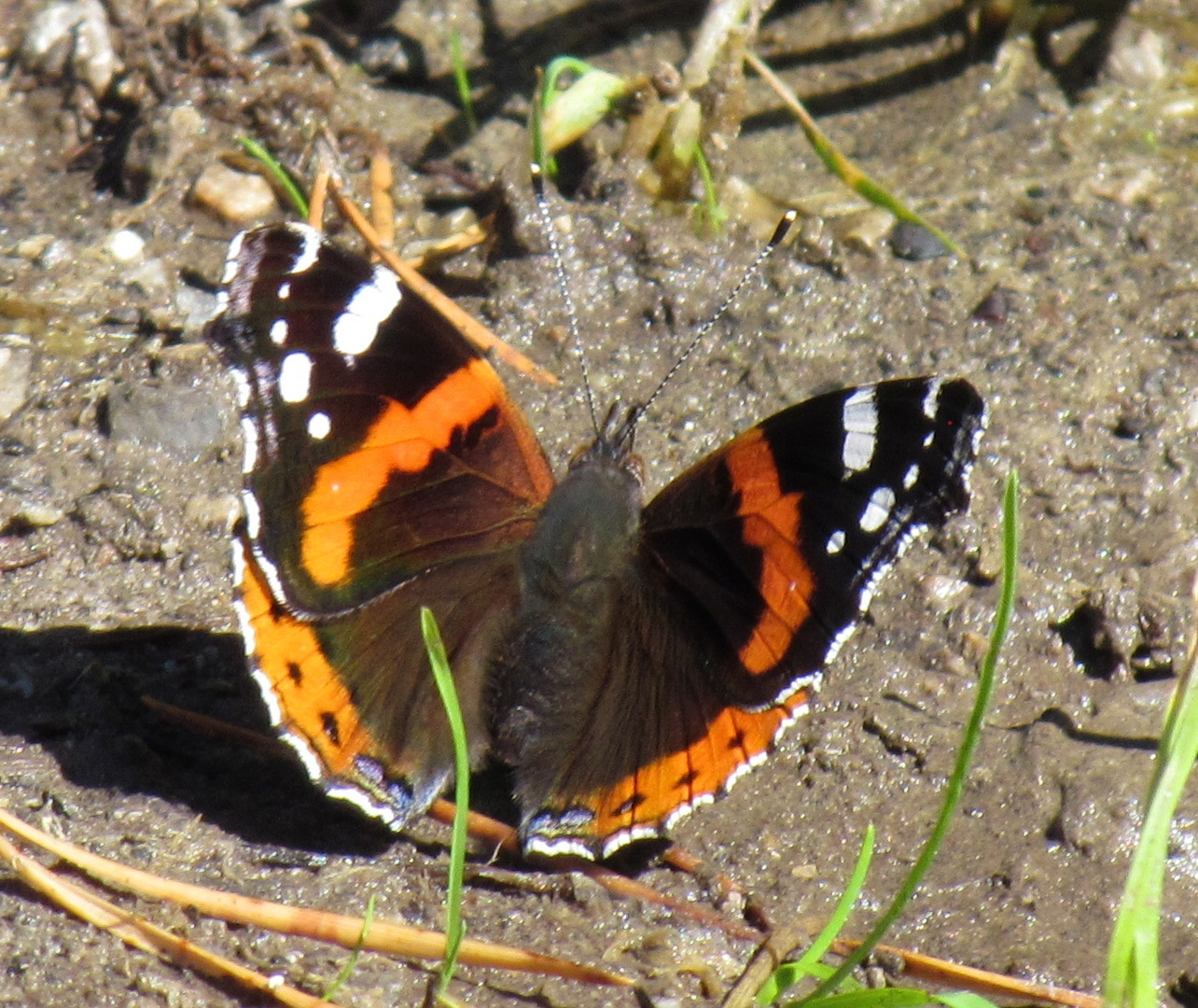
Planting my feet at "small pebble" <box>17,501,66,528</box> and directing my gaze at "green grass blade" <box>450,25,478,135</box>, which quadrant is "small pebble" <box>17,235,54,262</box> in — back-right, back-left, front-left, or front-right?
front-left

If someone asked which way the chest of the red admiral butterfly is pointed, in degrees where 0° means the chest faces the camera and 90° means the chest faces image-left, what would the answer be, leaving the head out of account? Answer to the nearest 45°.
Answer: approximately 180°

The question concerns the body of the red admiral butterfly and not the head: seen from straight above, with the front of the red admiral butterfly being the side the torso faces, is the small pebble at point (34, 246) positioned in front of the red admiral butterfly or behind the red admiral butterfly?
in front

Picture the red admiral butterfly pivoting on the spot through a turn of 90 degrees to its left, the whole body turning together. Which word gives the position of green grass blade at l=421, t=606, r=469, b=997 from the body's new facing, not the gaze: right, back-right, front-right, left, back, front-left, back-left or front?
left

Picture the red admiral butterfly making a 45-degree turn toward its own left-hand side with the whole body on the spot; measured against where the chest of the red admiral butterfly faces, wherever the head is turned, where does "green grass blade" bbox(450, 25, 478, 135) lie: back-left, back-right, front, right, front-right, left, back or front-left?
front-right

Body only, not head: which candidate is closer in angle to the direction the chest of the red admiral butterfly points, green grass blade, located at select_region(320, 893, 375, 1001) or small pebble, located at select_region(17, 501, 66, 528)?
the small pebble

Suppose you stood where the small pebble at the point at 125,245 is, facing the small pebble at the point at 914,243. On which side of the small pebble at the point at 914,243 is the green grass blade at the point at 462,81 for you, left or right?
left

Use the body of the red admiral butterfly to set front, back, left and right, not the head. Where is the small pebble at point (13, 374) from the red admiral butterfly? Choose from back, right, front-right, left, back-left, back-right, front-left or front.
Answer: front-left

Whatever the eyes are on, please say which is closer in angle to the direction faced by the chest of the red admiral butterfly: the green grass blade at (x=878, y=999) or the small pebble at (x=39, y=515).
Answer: the small pebble

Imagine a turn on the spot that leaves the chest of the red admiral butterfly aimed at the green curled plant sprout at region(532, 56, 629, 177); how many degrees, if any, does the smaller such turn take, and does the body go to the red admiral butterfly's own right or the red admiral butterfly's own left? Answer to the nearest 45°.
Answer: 0° — it already faces it

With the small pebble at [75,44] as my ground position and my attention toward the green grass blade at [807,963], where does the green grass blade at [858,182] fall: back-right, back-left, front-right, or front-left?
front-left
